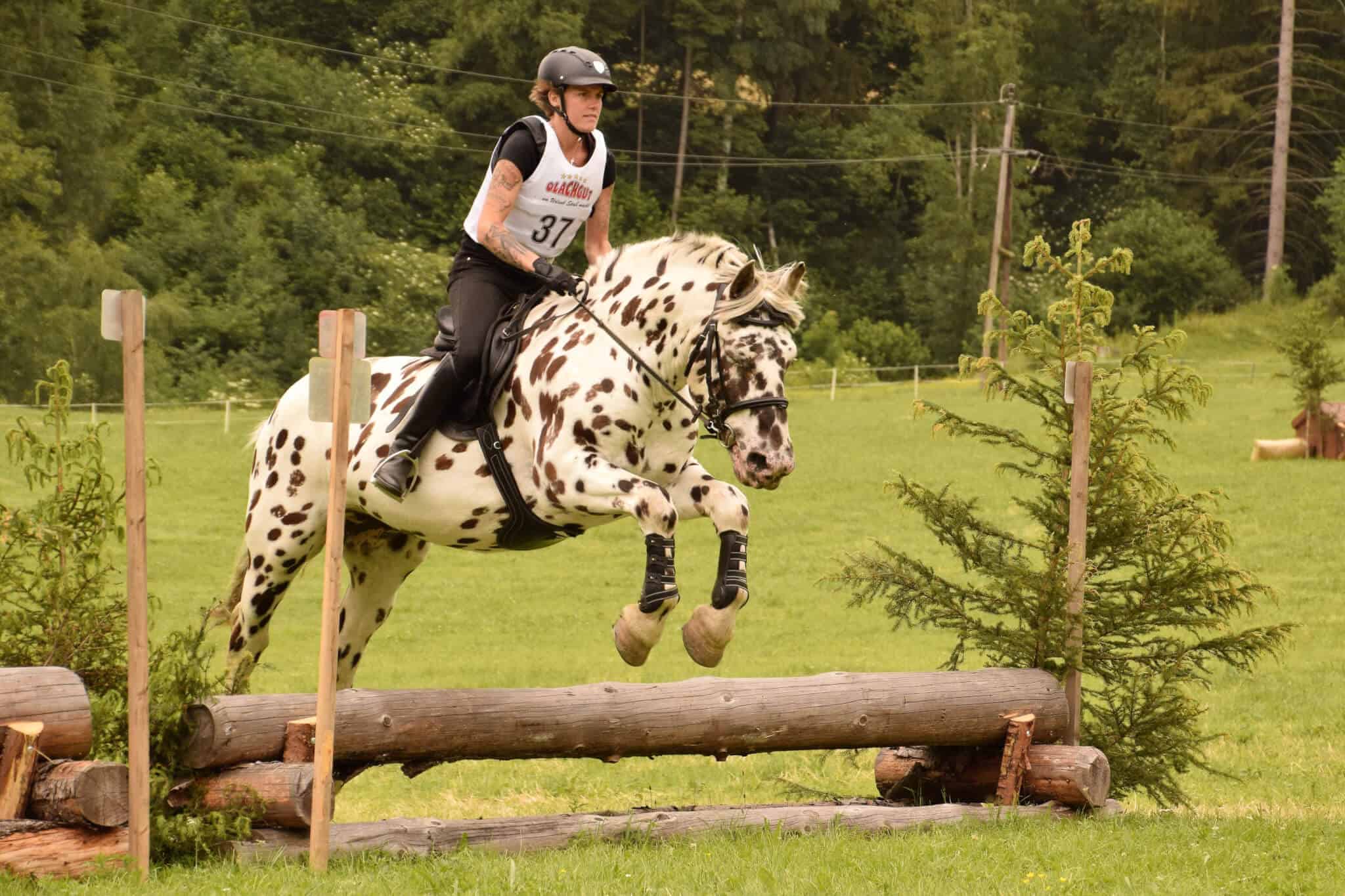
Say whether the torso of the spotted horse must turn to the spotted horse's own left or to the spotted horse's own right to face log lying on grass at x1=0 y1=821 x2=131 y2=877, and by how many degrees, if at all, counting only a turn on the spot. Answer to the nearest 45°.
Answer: approximately 135° to the spotted horse's own right

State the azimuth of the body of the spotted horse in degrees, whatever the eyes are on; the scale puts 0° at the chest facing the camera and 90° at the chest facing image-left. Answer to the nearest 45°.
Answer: approximately 315°

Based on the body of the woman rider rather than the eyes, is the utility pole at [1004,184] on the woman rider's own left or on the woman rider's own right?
on the woman rider's own left

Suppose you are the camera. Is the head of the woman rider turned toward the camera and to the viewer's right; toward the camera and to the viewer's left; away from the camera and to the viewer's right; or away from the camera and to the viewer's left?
toward the camera and to the viewer's right

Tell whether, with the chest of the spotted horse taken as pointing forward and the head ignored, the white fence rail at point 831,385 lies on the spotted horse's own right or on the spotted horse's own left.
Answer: on the spotted horse's own left

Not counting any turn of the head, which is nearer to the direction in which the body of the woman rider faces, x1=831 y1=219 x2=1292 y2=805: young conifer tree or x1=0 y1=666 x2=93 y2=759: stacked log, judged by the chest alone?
the young conifer tree

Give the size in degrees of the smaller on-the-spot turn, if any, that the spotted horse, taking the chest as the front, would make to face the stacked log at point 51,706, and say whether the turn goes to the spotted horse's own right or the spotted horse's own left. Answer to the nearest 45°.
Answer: approximately 135° to the spotted horse's own right

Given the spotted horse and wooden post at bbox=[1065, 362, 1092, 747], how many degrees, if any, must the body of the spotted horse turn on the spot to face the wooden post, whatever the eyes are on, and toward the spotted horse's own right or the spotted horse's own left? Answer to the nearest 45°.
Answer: approximately 90° to the spotted horse's own left

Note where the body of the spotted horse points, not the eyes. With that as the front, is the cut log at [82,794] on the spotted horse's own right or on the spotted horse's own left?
on the spotted horse's own right
